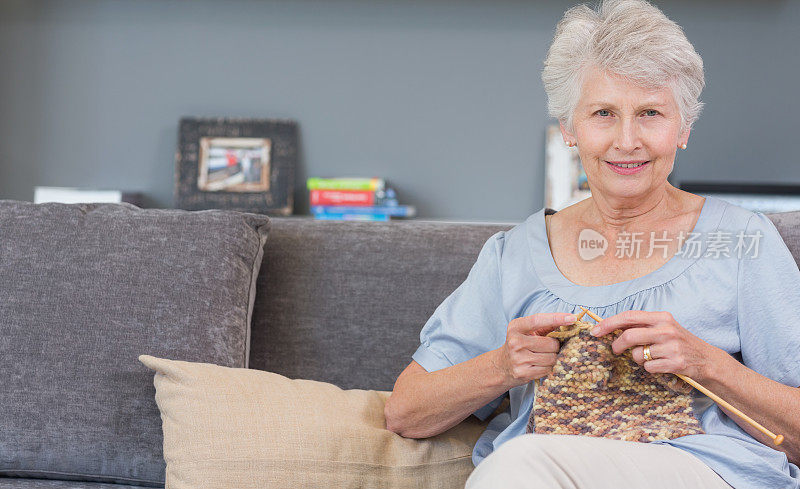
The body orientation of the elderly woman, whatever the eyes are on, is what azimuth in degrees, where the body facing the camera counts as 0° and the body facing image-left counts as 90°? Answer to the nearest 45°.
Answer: approximately 0°

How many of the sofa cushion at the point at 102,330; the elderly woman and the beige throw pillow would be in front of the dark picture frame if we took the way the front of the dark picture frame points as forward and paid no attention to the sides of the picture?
3

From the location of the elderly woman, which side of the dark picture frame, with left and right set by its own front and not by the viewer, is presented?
front

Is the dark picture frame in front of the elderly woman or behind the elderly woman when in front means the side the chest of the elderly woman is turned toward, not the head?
behind

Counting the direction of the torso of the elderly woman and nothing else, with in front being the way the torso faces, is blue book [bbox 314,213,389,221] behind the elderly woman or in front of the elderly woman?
behind

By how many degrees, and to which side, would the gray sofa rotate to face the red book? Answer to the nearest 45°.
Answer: approximately 180°

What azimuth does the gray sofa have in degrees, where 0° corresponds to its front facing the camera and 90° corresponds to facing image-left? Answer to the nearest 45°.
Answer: approximately 0°
